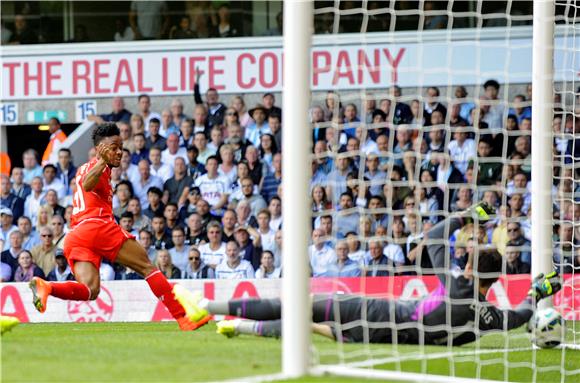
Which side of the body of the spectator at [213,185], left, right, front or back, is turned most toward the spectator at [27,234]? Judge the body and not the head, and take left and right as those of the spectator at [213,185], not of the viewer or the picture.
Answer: right

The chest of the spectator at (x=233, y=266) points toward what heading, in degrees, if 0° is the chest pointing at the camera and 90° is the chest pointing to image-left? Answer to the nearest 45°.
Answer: approximately 0°

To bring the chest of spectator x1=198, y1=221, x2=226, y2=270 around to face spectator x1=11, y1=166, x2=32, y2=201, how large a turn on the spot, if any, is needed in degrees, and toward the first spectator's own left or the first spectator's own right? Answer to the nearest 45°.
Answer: approximately 135° to the first spectator's own right

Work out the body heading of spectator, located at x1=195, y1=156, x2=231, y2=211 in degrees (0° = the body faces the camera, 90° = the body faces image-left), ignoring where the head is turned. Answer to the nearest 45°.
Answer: approximately 0°
